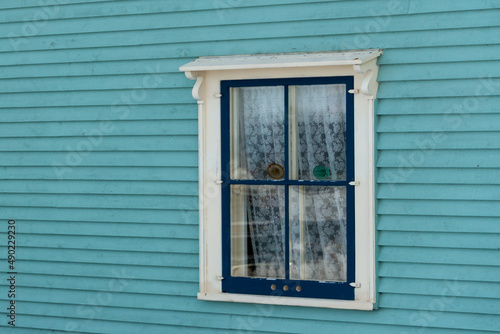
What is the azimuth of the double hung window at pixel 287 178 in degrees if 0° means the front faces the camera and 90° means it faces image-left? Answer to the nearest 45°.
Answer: approximately 45°
